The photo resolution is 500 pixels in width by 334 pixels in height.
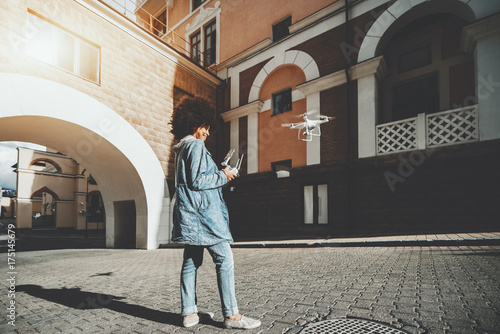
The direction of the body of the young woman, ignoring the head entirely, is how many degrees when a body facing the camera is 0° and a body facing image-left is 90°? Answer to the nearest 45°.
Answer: approximately 270°

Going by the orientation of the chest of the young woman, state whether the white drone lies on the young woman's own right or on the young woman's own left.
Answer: on the young woman's own left
